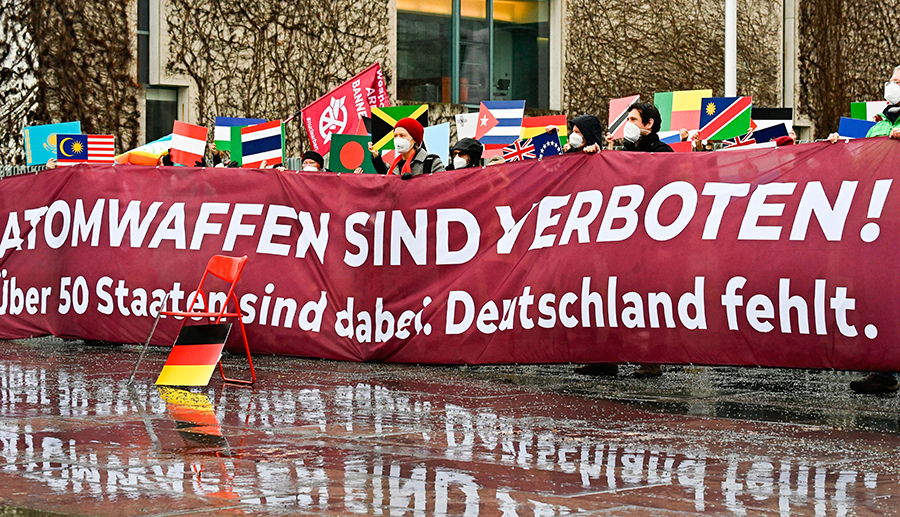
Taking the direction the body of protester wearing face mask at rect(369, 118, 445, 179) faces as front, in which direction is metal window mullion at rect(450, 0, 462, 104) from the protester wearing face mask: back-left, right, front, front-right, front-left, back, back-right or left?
back-right

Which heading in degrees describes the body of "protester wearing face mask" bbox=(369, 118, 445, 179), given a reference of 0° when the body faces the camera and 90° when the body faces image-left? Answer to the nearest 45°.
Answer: approximately 45°

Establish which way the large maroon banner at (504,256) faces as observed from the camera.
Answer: facing the viewer

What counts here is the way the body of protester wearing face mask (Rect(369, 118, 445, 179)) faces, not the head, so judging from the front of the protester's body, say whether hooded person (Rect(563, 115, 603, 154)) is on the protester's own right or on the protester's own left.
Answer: on the protester's own left

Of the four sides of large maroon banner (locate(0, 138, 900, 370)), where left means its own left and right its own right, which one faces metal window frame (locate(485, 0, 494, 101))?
back

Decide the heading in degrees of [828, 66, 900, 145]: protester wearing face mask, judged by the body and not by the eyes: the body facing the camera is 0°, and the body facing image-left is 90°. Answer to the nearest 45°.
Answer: approximately 45°

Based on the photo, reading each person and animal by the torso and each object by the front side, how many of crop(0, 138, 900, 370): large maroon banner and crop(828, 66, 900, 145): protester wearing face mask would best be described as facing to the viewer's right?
0

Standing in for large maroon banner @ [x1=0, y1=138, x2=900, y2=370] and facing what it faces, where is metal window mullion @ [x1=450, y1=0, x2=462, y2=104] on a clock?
The metal window mullion is roughly at 6 o'clock from the large maroon banner.

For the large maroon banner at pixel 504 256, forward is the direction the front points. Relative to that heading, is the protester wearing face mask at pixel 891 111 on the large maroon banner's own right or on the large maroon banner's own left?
on the large maroon banner's own left

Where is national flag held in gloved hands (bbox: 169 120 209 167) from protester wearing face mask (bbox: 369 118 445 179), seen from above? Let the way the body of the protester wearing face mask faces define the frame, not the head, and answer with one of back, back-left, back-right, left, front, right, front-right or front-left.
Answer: right

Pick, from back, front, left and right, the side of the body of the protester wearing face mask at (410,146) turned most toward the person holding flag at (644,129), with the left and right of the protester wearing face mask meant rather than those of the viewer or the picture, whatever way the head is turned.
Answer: left

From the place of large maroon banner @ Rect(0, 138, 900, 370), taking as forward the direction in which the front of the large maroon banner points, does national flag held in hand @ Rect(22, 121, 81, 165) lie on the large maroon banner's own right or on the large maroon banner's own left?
on the large maroon banner's own right
